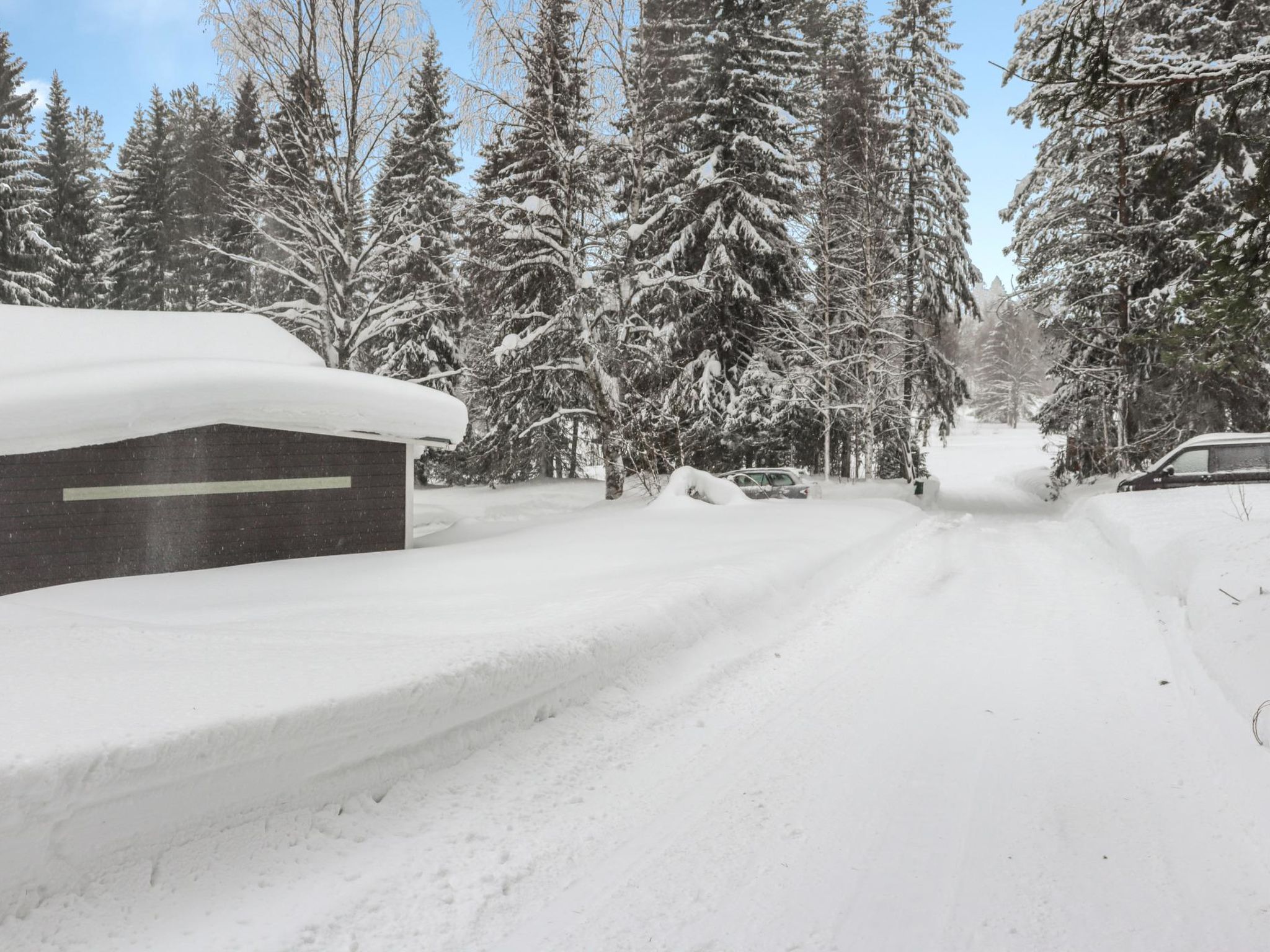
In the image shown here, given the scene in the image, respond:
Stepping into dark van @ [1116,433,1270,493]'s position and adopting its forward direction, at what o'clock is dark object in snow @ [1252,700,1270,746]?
The dark object in snow is roughly at 9 o'clock from the dark van.

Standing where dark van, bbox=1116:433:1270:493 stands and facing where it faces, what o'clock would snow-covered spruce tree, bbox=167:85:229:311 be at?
The snow-covered spruce tree is roughly at 12 o'clock from the dark van.

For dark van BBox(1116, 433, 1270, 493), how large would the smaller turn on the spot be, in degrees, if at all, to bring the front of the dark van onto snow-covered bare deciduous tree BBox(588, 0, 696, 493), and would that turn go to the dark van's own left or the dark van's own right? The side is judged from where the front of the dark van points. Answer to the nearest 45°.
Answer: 0° — it already faces it

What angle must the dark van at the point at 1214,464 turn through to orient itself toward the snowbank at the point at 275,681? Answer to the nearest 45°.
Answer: approximately 90° to its left

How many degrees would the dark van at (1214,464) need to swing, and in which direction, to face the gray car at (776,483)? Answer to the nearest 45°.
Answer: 0° — it already faces it

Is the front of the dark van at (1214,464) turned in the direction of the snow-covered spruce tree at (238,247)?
yes

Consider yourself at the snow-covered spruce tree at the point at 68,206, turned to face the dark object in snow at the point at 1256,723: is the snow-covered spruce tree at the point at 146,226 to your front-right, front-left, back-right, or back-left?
front-left

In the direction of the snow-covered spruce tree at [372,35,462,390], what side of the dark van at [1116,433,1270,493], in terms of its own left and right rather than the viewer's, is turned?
front

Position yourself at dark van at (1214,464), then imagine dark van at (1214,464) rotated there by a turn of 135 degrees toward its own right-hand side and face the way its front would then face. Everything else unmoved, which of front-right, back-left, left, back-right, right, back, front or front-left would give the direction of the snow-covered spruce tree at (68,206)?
back-left

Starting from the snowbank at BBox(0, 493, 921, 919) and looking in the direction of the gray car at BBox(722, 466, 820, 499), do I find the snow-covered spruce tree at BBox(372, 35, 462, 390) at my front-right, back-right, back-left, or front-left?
front-left

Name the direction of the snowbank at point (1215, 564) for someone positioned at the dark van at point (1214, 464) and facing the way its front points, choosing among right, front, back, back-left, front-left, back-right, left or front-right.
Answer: left

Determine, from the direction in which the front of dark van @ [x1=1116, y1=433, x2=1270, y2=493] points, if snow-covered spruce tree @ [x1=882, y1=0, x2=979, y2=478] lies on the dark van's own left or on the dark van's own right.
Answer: on the dark van's own right

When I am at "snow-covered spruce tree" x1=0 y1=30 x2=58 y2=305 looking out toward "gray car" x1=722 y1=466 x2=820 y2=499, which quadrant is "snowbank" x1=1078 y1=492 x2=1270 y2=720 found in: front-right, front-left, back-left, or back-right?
front-right

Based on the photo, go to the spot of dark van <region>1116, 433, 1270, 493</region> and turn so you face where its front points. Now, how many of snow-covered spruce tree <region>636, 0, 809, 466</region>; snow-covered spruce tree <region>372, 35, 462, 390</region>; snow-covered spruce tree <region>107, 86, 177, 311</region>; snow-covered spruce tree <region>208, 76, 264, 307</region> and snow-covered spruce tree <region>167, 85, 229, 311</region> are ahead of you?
5

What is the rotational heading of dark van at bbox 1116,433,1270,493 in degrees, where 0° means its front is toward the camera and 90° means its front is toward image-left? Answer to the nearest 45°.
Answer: approximately 90°

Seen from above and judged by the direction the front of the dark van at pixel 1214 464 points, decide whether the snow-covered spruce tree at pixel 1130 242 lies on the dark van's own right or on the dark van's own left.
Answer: on the dark van's own right
